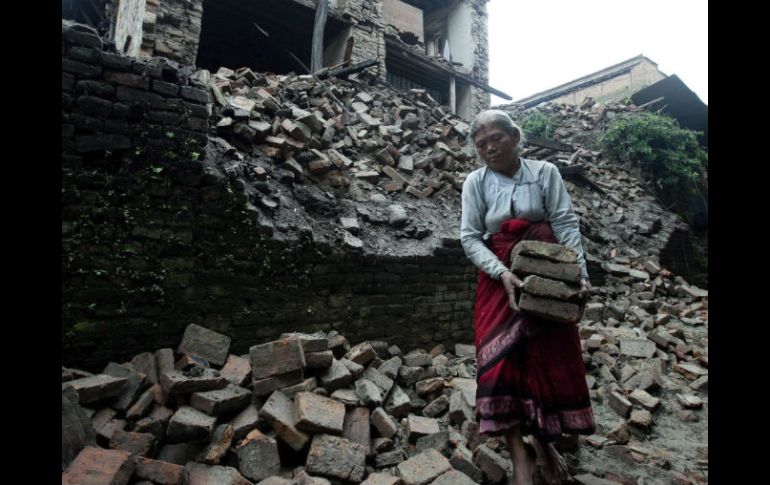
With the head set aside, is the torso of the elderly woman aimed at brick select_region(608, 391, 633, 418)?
no

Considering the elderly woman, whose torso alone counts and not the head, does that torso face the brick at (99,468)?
no

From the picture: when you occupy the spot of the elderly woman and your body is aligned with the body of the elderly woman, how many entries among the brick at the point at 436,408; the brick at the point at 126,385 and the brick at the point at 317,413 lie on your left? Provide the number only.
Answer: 0

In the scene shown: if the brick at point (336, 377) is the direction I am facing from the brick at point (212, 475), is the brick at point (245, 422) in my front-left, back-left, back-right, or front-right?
front-left

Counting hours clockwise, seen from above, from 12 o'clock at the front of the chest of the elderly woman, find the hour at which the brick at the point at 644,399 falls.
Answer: The brick is roughly at 7 o'clock from the elderly woman.

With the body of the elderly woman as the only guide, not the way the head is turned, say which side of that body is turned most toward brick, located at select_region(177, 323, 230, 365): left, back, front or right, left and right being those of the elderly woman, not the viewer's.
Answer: right

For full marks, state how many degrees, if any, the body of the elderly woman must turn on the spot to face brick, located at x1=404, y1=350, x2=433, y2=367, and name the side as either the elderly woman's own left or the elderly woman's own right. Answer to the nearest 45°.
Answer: approximately 135° to the elderly woman's own right

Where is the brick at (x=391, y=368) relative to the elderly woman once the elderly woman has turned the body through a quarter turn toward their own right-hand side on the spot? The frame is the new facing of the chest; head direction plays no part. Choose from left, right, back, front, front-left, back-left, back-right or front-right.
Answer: front-right

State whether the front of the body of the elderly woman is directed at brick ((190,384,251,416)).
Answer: no

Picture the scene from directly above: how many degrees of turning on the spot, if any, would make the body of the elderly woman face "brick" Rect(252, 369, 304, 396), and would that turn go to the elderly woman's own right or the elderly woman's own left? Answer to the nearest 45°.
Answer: approximately 90° to the elderly woman's own right

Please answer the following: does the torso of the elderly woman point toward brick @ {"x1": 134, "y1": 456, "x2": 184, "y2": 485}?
no

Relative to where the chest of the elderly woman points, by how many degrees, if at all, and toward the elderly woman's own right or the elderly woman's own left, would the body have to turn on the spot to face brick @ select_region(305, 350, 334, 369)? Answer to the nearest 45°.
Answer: approximately 90° to the elderly woman's own right

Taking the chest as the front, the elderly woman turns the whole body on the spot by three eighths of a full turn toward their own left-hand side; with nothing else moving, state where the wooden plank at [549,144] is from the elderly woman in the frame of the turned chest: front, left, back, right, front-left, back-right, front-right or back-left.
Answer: front-left

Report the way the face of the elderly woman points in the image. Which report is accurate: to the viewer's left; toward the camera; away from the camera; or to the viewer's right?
toward the camera

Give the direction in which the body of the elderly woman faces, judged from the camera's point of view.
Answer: toward the camera

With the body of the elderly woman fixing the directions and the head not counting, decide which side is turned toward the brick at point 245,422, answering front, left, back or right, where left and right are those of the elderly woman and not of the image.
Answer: right

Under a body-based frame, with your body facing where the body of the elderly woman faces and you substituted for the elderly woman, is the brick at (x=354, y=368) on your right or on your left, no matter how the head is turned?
on your right

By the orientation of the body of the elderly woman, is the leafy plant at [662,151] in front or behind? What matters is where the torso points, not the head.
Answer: behind
